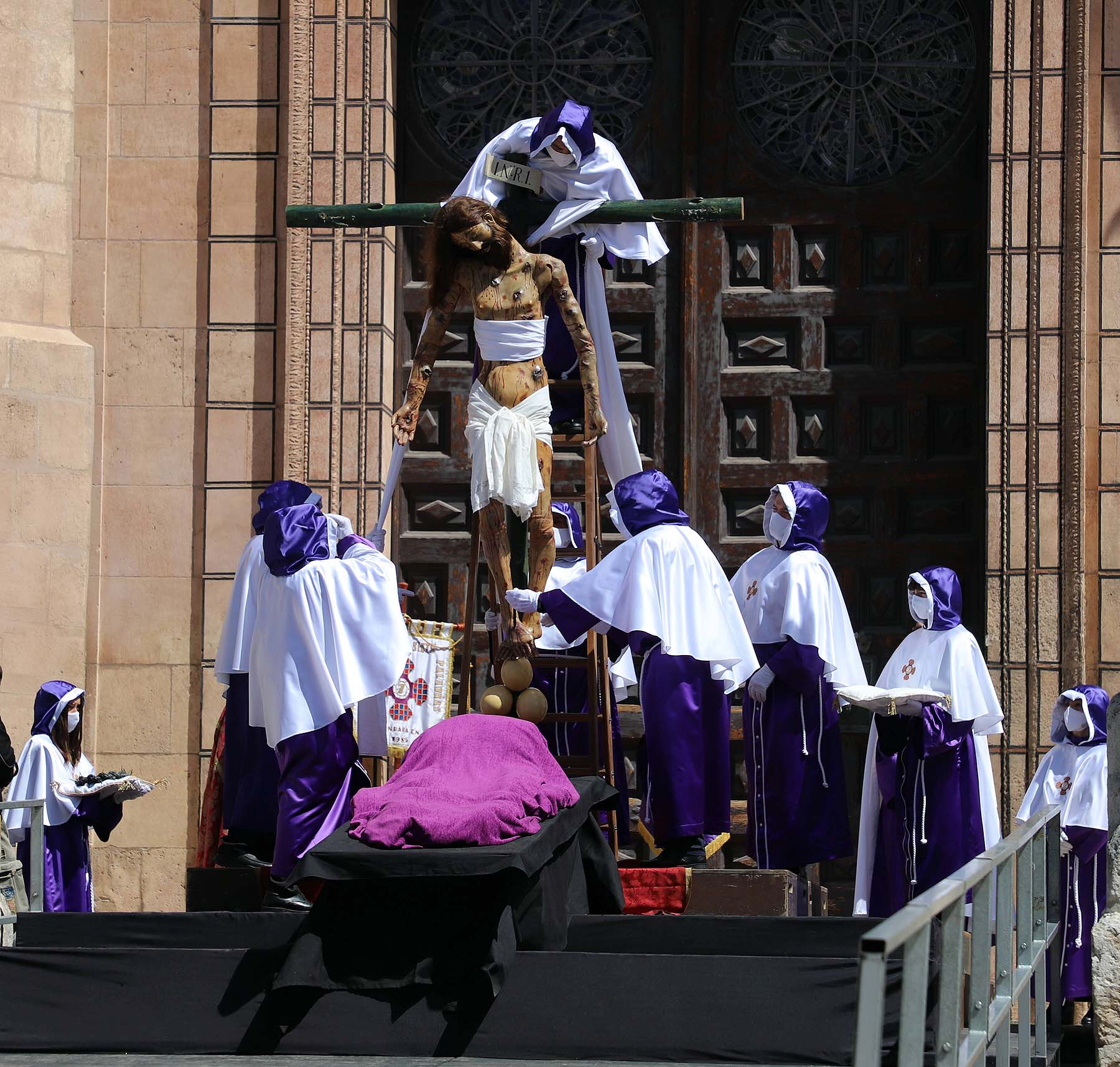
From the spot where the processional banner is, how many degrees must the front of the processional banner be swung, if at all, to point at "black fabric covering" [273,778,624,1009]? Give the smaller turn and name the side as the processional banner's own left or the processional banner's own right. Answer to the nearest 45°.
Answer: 0° — it already faces it

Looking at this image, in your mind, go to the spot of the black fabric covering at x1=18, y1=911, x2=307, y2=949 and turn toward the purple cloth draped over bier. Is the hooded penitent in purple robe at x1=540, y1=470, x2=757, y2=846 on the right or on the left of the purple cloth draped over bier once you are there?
left

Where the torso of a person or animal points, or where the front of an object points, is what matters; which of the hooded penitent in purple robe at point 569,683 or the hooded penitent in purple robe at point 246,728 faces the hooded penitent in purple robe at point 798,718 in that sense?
the hooded penitent in purple robe at point 246,728

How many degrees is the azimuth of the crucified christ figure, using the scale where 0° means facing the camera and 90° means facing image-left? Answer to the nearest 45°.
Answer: approximately 0°

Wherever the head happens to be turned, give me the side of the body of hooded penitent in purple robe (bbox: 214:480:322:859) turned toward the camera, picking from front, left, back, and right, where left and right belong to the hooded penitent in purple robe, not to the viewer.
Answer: right

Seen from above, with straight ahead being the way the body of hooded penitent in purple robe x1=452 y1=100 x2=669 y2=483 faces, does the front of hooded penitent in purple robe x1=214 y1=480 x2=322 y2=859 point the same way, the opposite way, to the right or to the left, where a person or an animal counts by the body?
to the left

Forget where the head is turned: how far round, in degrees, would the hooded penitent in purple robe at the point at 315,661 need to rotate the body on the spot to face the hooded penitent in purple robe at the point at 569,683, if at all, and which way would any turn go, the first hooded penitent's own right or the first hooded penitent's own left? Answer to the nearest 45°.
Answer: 0° — they already face them

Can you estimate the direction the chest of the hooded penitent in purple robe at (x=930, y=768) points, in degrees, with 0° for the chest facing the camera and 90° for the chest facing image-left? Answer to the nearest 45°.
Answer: approximately 45°

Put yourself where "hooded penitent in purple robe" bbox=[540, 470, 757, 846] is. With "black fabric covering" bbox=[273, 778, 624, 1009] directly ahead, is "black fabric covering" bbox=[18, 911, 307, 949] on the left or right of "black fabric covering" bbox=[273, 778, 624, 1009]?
right

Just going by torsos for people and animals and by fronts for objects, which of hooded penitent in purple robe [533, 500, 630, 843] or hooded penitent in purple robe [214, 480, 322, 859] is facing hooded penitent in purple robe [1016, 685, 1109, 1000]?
hooded penitent in purple robe [214, 480, 322, 859]
